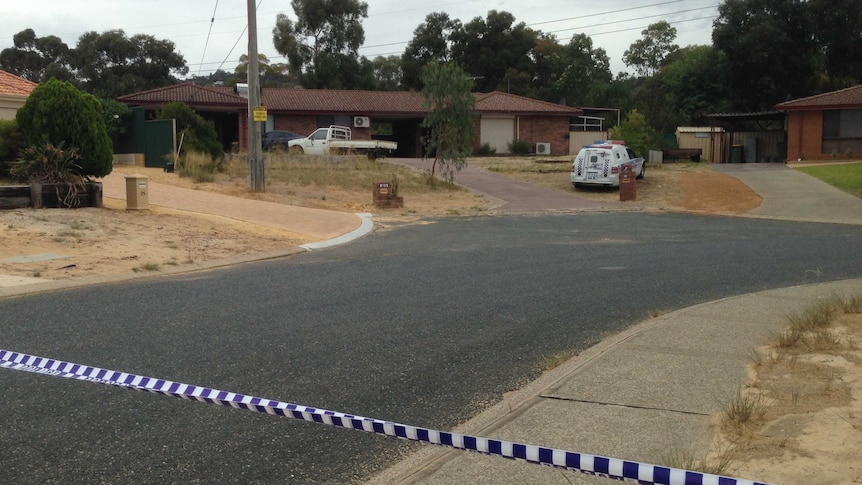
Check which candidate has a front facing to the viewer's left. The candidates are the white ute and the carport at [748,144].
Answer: the white ute

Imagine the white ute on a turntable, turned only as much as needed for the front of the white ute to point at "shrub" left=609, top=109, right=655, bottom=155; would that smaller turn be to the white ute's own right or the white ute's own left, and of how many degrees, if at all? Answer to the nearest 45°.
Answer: approximately 135° to the white ute's own left

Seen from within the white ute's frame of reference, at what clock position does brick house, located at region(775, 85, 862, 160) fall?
The brick house is roughly at 6 o'clock from the white ute.

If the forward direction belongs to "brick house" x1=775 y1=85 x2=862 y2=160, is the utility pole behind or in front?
in front

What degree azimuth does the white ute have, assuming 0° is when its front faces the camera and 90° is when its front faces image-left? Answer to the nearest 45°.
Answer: approximately 90°

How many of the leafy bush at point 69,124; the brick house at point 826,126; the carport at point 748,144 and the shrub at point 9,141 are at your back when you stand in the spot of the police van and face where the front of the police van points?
2

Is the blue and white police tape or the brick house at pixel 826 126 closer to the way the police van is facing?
the brick house

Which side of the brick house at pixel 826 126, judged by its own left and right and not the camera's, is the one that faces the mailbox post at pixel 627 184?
front

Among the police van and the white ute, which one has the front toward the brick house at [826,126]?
the police van

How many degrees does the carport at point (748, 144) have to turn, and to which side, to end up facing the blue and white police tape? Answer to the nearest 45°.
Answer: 0° — it already faces it

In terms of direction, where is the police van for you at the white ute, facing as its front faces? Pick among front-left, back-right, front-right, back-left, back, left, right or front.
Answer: back-left
